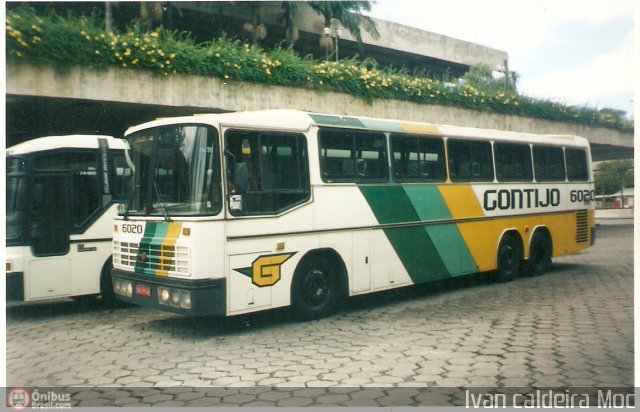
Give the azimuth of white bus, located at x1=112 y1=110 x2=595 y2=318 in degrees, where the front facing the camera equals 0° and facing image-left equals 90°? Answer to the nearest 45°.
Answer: approximately 45°

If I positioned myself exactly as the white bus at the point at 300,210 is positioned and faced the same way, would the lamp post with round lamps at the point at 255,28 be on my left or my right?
on my right

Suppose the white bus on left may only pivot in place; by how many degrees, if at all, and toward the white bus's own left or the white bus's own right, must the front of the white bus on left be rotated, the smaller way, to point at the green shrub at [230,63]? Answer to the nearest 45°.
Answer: approximately 180°

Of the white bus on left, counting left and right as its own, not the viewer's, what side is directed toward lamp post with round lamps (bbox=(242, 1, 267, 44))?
back

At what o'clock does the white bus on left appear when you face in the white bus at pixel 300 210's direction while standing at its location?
The white bus on left is roughly at 2 o'clock from the white bus.
